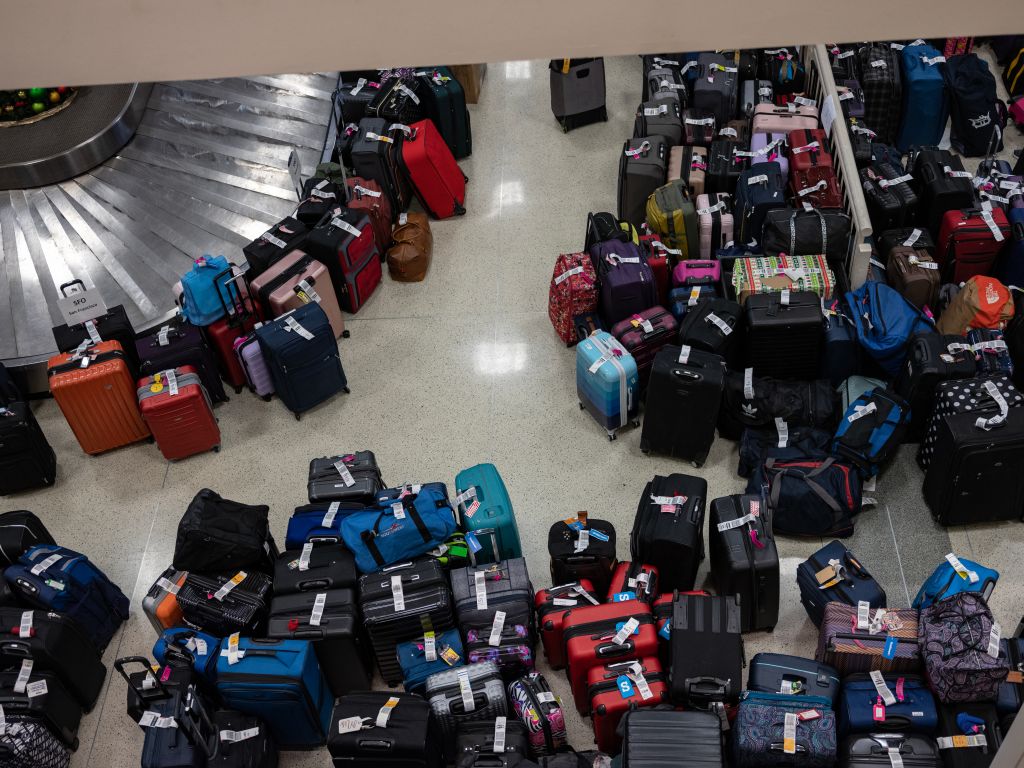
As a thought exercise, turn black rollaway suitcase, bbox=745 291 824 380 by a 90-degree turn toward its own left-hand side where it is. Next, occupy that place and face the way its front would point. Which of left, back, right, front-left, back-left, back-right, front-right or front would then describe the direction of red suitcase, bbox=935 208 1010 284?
front-left

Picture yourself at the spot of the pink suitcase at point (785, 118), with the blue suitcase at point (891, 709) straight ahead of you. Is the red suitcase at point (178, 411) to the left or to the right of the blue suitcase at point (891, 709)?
right

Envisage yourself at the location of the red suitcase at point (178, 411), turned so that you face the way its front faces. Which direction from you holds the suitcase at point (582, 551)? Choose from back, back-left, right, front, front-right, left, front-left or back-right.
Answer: front-left

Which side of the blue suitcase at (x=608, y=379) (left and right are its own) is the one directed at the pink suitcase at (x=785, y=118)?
back

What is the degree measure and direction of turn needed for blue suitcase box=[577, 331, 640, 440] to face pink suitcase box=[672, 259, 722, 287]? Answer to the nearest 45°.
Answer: approximately 180°

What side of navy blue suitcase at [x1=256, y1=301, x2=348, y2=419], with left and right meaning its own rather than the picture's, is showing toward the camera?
front

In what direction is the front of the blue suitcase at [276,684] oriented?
toward the camera

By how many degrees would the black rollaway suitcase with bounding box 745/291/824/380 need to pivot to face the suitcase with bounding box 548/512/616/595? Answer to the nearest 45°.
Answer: approximately 45° to its right

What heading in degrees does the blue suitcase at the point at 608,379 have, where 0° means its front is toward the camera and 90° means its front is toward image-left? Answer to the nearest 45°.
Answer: approximately 45°

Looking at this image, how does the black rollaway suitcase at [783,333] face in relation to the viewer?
toward the camera

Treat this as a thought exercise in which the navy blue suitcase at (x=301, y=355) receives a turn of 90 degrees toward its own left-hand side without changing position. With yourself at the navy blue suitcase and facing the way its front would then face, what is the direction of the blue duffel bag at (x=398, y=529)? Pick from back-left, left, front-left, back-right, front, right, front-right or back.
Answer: right
